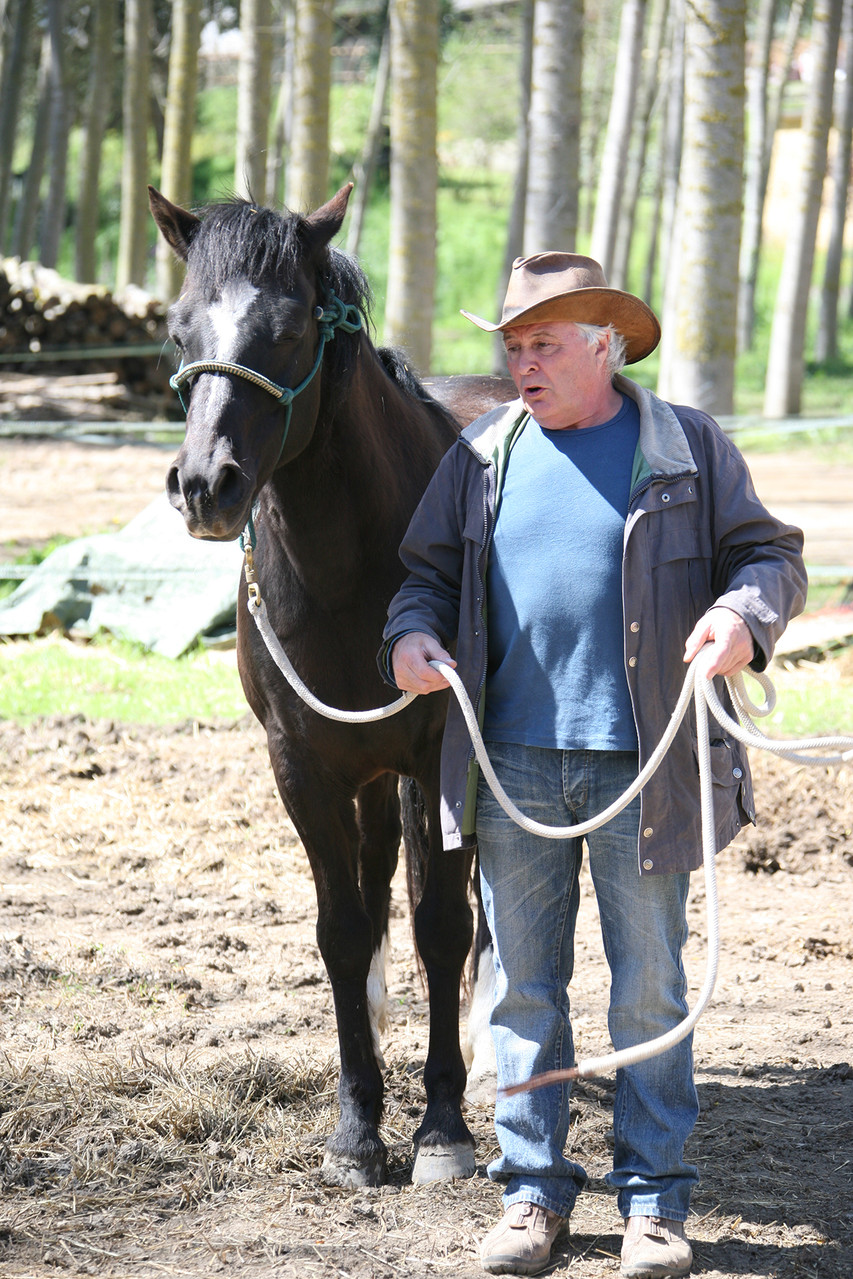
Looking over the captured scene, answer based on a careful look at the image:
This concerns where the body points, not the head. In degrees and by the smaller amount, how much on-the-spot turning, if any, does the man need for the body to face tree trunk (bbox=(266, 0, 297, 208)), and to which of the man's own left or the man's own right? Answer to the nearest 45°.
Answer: approximately 180°

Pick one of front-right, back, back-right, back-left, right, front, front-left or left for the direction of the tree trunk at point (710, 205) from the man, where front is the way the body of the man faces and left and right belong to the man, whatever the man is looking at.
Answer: back

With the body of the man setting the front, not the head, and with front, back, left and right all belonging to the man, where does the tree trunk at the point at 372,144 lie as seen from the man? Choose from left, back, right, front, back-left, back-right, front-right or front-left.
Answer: back

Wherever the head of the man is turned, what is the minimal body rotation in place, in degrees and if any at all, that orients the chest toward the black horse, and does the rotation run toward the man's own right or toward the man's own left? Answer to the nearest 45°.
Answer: approximately 135° to the man's own right

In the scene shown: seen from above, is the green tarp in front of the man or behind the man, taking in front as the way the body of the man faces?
behind

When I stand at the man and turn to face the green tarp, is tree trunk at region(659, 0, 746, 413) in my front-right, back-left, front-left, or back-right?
front-right

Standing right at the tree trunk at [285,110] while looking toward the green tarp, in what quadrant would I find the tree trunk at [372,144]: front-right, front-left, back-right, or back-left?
back-left

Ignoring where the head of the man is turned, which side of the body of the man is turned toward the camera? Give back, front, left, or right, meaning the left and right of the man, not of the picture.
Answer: front

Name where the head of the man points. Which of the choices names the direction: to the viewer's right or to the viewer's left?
to the viewer's left
